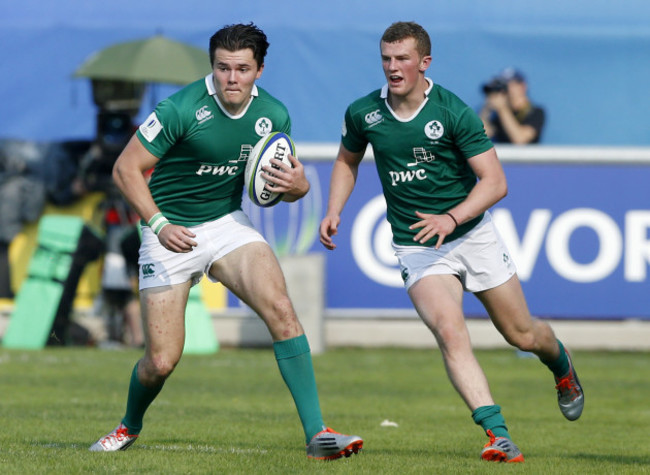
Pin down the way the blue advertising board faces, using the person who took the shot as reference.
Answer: facing the viewer

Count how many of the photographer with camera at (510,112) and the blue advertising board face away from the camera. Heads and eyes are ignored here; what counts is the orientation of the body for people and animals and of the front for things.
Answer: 0

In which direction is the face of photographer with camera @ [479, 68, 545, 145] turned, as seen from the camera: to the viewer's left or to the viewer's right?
to the viewer's left

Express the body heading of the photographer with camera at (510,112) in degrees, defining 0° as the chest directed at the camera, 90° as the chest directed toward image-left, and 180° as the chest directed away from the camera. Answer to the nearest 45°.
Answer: approximately 45°

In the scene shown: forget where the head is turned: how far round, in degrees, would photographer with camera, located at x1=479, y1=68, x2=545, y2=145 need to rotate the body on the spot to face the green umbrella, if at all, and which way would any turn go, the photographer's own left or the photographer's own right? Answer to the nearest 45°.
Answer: approximately 45° to the photographer's own right

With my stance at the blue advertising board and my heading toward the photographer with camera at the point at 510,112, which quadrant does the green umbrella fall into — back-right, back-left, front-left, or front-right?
front-left
